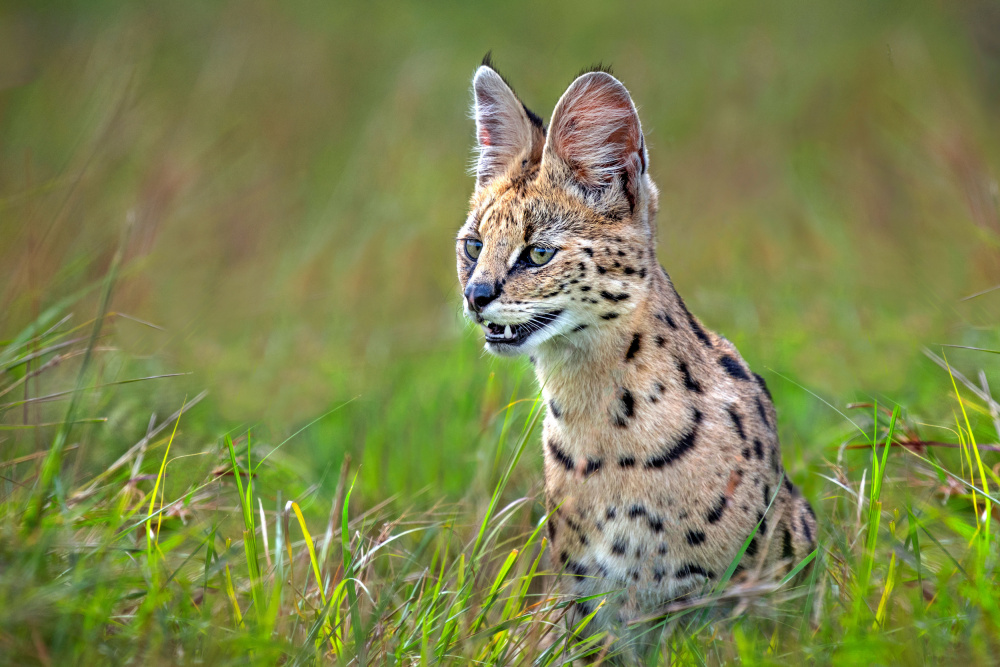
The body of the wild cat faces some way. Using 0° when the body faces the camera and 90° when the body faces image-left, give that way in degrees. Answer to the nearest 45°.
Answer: approximately 45°
